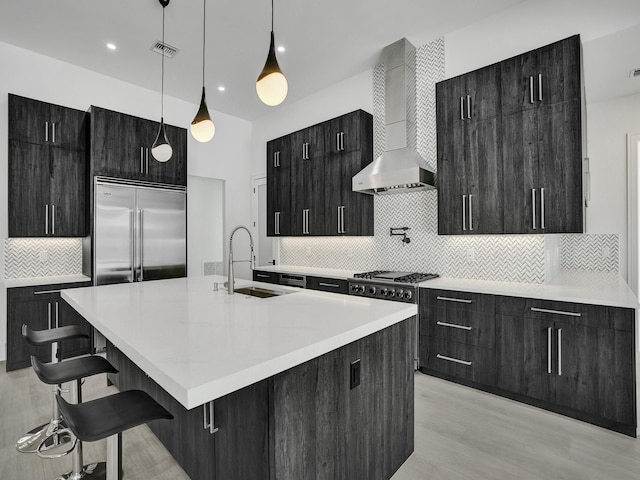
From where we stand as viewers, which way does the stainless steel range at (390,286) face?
facing the viewer and to the left of the viewer

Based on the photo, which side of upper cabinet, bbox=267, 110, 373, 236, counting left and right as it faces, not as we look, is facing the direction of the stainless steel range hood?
left

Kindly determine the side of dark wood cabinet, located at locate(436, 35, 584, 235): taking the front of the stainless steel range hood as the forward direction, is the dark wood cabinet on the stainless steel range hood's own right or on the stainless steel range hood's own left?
on the stainless steel range hood's own left

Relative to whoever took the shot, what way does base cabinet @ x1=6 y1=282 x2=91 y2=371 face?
facing the viewer

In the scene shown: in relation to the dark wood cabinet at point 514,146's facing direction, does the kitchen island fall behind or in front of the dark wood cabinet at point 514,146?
in front

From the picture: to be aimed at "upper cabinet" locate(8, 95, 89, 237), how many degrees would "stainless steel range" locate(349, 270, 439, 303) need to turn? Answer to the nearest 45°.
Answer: approximately 45° to its right

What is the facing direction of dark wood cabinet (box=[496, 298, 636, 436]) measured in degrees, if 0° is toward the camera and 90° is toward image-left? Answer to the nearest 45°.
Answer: approximately 45°

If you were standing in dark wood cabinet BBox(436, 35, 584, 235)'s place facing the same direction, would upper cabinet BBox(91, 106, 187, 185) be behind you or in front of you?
in front
